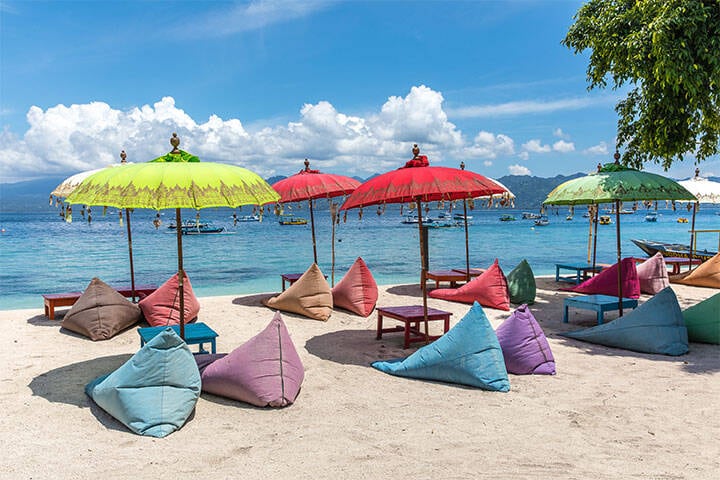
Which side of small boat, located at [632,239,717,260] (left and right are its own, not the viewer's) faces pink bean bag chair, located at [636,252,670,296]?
left

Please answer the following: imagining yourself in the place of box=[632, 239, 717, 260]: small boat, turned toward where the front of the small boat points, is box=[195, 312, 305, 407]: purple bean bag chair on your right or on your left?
on your left

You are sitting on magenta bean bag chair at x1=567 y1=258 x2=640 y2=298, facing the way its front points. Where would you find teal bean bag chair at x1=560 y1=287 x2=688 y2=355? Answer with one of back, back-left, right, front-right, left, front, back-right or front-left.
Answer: left

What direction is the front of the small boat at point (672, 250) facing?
to the viewer's left

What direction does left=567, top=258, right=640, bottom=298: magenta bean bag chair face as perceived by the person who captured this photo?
facing to the left of the viewer

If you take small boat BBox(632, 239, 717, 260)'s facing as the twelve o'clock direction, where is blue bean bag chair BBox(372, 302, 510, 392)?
The blue bean bag chair is roughly at 9 o'clock from the small boat.

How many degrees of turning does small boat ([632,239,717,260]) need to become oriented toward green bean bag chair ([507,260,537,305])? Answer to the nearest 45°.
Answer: approximately 90° to its left

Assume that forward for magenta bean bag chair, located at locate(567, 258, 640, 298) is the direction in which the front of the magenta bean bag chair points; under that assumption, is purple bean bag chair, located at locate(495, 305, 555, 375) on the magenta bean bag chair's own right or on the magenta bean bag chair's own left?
on the magenta bean bag chair's own left
